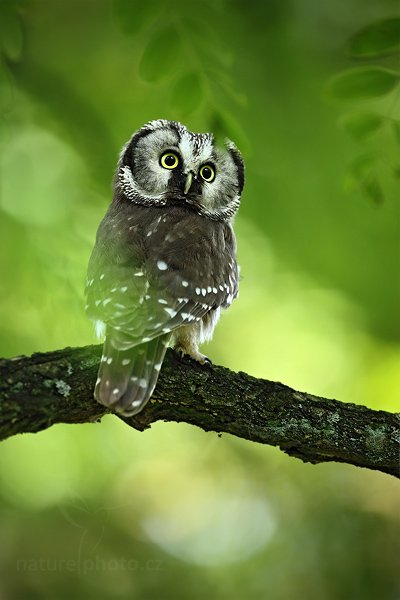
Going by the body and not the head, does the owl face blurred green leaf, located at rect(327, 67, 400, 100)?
no

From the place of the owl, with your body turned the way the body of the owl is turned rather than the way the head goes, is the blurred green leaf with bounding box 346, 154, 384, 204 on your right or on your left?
on your right

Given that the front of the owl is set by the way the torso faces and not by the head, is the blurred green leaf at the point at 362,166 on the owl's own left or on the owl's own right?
on the owl's own right

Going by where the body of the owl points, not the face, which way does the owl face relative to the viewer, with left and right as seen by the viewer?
facing away from the viewer and to the right of the viewer

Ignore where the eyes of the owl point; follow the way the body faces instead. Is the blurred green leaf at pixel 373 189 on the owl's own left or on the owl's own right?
on the owl's own right

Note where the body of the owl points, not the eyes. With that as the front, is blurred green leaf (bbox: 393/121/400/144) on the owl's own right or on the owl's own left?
on the owl's own right
